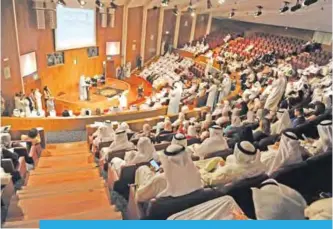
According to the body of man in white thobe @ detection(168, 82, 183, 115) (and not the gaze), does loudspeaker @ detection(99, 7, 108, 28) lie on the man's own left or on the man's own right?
on the man's own right

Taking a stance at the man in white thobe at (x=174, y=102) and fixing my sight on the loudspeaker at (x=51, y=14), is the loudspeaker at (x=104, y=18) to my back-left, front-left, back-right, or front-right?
front-right

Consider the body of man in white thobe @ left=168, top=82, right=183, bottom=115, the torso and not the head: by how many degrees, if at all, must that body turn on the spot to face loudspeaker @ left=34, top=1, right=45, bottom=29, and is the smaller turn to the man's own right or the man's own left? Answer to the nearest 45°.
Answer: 0° — they already face it

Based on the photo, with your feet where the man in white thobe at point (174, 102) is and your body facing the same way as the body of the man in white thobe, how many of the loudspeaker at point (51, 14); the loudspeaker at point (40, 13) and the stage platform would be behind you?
0

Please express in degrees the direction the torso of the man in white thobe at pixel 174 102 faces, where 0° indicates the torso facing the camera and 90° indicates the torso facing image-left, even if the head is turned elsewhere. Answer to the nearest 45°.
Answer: approximately 90°

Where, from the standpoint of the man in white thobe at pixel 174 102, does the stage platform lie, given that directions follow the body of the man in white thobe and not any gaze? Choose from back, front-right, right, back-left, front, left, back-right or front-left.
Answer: front-right

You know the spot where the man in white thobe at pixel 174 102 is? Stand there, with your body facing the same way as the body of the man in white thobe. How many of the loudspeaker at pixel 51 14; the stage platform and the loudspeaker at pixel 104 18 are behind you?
0

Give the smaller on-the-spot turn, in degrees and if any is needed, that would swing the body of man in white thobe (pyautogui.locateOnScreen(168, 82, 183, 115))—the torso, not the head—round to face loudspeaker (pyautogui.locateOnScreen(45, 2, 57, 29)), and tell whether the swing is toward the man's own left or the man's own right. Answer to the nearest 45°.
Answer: approximately 45° to the man's own right

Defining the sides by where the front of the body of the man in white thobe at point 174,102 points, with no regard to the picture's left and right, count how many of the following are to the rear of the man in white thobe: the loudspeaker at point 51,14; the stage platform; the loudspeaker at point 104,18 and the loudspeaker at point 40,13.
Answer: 0
